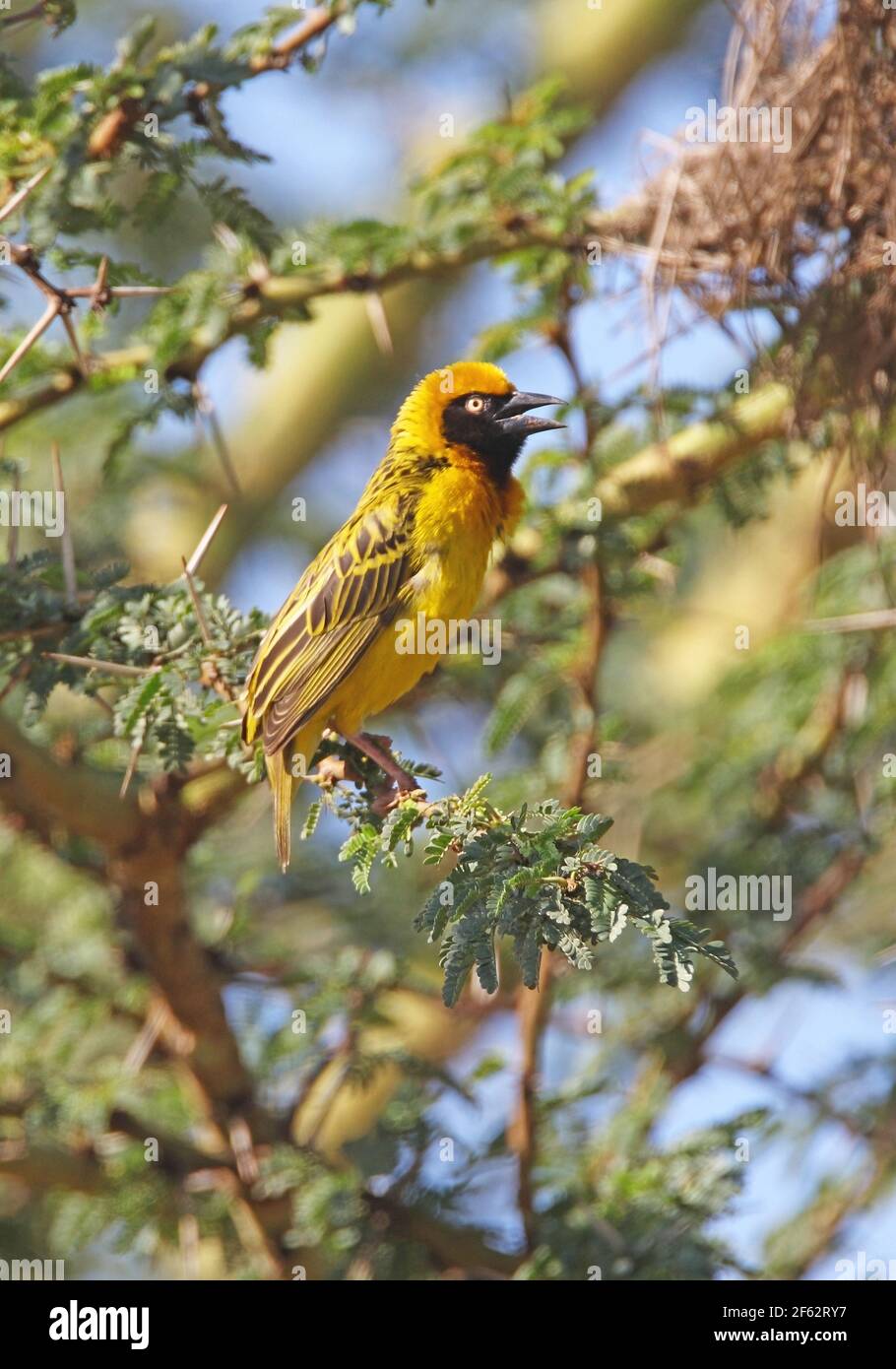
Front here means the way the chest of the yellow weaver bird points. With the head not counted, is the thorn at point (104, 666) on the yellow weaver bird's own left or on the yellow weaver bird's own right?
on the yellow weaver bird's own right

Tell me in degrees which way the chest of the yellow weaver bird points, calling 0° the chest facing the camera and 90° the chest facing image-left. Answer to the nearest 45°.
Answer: approximately 270°

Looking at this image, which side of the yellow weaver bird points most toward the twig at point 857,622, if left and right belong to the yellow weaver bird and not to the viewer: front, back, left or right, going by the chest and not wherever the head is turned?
front

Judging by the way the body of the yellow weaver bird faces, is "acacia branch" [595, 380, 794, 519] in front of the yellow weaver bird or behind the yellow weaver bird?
in front

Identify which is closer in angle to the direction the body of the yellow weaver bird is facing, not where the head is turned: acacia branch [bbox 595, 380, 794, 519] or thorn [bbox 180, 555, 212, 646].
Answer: the acacia branch

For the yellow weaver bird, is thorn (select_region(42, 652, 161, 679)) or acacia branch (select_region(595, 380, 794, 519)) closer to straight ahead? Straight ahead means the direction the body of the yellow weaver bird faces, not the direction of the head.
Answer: the acacia branch
